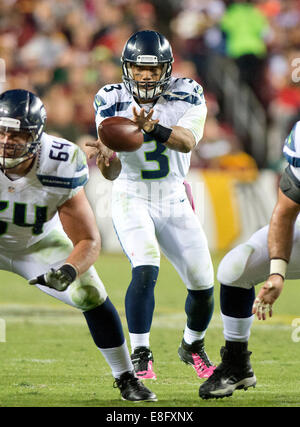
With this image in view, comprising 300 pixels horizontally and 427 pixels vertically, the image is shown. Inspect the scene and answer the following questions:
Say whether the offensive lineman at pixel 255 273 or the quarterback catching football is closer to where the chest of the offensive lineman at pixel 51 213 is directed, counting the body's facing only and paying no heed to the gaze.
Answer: the offensive lineman

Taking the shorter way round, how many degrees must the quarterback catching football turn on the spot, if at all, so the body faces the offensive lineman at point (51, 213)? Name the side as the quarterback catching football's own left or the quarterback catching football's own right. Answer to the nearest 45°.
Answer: approximately 45° to the quarterback catching football's own right

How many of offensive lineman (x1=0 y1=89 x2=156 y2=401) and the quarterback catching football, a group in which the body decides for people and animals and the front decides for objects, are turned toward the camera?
2

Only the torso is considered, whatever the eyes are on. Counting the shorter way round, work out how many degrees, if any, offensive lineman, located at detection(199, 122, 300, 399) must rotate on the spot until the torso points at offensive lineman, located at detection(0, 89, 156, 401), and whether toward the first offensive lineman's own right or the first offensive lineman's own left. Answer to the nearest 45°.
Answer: approximately 45° to the first offensive lineman's own right

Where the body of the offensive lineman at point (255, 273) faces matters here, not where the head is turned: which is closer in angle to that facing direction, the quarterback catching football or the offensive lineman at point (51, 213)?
the offensive lineman

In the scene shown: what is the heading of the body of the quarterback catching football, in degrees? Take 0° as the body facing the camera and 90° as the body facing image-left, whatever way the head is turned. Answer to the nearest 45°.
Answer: approximately 0°

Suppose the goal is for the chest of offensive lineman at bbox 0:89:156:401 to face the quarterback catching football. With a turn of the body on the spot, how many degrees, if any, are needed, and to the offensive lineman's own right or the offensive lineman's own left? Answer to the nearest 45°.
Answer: approximately 135° to the offensive lineman's own left

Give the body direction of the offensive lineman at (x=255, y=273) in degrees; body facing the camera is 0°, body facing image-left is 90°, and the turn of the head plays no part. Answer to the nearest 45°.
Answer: approximately 45°

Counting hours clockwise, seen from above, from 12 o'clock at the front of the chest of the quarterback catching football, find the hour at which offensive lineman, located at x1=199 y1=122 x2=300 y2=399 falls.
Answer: The offensive lineman is roughly at 11 o'clock from the quarterback catching football.
